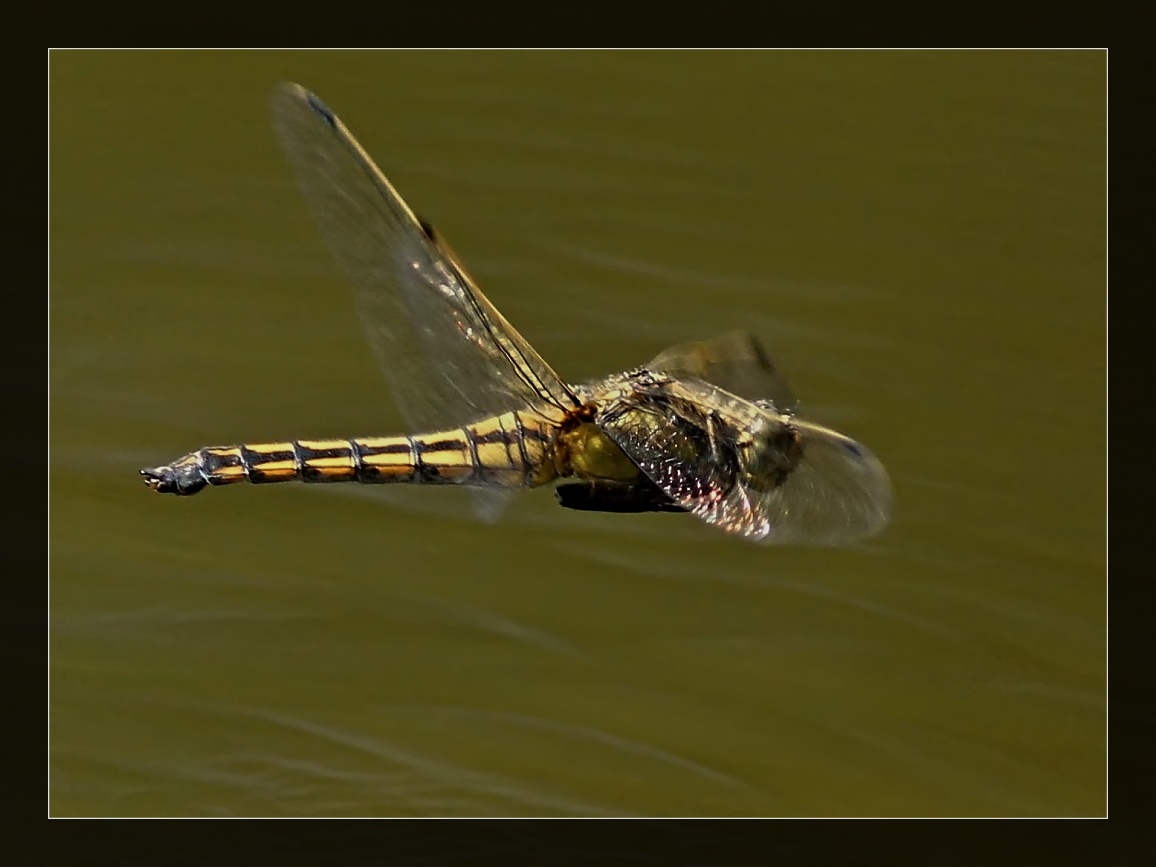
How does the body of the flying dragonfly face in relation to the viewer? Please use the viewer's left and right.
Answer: facing to the right of the viewer
